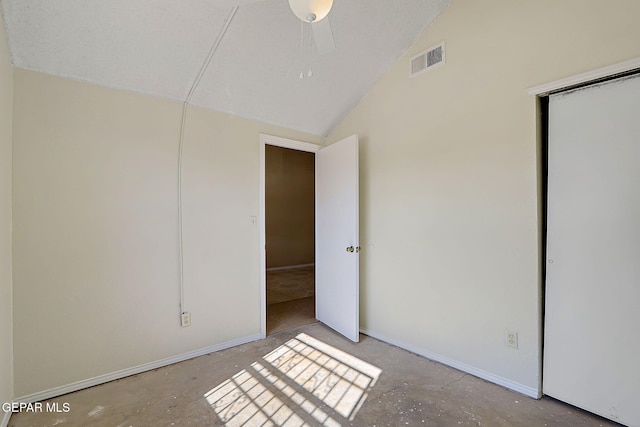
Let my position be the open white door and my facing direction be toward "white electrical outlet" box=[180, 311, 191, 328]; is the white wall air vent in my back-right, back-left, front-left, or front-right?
back-left

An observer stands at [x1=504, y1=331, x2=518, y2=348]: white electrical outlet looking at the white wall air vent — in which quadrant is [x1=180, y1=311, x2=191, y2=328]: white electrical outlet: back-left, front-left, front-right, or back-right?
front-left

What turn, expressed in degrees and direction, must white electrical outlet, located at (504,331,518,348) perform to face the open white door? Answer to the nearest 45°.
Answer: approximately 90° to its right
